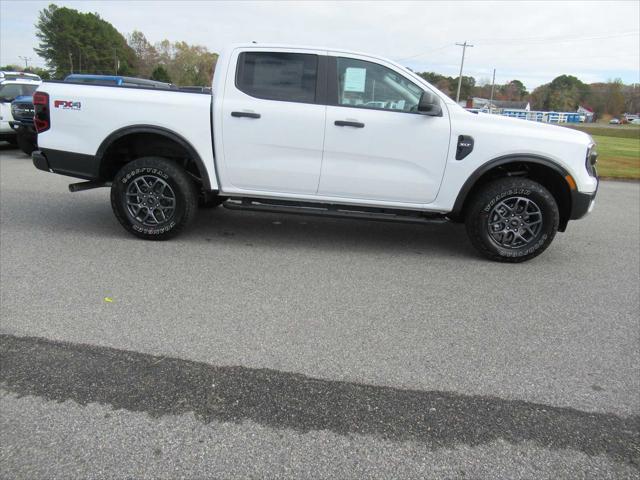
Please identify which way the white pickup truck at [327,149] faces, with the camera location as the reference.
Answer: facing to the right of the viewer

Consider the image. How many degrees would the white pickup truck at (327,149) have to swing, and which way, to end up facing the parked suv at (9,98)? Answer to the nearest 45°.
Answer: approximately 135° to its left

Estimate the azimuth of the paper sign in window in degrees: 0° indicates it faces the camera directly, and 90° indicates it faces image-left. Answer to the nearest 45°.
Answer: approximately 0°

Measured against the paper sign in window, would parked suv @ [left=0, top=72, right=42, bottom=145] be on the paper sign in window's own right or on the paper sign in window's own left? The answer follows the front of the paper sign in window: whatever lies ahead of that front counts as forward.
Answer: on the paper sign in window's own right
